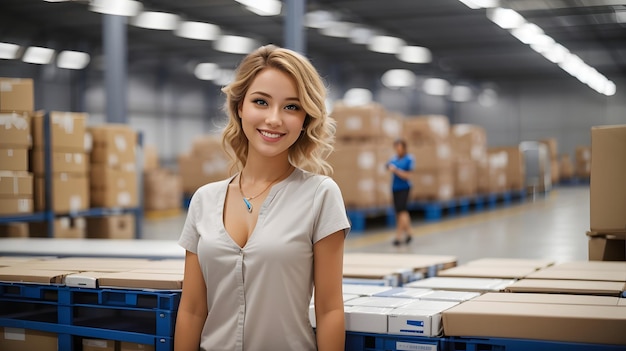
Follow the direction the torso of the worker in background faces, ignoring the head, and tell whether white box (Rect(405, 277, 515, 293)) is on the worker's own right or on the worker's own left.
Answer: on the worker's own left

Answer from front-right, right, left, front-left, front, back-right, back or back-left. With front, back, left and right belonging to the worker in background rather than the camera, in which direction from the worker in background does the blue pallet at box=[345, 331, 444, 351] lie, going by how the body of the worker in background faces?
front-left

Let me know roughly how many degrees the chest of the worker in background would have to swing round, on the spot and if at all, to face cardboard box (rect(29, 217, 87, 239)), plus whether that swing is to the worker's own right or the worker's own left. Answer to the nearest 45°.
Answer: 0° — they already face it

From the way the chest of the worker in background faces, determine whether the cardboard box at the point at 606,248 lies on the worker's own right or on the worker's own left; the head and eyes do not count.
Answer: on the worker's own left

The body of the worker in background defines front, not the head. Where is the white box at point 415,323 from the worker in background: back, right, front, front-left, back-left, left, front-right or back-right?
front-left

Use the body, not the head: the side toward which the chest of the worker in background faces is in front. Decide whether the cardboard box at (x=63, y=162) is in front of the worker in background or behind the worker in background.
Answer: in front

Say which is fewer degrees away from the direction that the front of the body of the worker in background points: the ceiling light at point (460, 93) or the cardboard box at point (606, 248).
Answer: the cardboard box

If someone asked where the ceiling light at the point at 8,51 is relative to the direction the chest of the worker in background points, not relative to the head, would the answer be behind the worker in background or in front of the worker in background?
in front

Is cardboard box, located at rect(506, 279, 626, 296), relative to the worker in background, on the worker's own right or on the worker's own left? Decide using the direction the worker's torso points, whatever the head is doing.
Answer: on the worker's own left

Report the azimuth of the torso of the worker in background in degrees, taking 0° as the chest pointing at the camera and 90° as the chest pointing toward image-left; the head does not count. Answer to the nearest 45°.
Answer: approximately 45°
